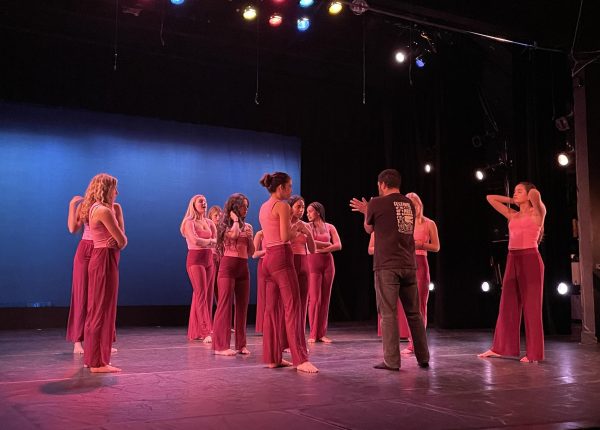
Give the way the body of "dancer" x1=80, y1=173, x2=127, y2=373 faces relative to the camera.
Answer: to the viewer's right

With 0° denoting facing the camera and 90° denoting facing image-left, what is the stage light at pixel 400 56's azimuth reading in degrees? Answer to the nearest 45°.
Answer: approximately 0°

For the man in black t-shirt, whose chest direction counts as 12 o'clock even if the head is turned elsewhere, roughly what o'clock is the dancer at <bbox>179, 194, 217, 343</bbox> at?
The dancer is roughly at 12 o'clock from the man in black t-shirt.

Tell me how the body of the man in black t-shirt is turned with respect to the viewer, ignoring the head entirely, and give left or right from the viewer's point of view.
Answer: facing away from the viewer and to the left of the viewer

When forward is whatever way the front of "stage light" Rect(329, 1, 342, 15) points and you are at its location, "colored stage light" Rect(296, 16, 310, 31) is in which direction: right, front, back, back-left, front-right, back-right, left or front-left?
back-right

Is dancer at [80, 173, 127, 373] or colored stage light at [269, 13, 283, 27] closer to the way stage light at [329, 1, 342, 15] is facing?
the dancer

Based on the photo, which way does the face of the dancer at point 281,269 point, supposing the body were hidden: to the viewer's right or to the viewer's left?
to the viewer's right

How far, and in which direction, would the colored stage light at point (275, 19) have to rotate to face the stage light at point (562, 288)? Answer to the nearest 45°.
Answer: approximately 90° to its left

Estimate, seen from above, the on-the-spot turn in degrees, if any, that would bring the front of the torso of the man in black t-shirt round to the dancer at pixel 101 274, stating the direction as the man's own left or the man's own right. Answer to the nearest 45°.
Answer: approximately 45° to the man's own left
